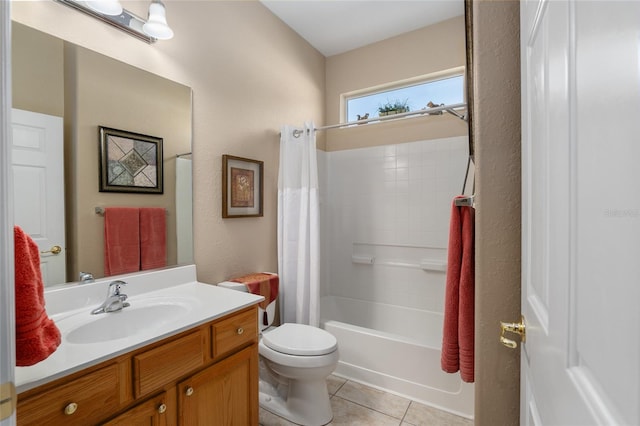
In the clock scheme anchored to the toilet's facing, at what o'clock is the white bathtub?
The white bathtub is roughly at 10 o'clock from the toilet.

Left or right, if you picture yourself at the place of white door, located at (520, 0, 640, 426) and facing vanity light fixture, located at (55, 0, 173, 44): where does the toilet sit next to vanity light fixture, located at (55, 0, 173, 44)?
right

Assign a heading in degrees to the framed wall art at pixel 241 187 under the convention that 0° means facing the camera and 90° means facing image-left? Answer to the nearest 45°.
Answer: approximately 315°

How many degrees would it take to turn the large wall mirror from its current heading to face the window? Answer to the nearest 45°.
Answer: approximately 45° to its left

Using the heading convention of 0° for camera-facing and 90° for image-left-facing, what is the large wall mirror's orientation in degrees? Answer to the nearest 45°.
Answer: approximately 315°

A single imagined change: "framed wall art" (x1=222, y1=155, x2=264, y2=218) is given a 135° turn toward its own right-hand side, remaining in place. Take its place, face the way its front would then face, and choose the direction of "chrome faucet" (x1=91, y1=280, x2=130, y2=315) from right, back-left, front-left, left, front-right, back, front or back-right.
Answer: front-left
